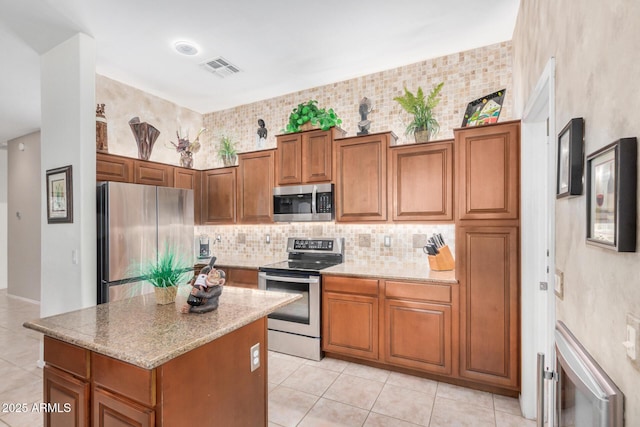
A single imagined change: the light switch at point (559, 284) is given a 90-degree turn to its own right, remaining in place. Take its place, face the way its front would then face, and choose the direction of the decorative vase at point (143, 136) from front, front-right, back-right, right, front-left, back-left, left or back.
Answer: front-left

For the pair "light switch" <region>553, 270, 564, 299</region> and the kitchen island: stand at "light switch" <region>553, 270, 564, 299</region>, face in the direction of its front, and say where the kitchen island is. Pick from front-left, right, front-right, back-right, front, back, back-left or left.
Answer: front

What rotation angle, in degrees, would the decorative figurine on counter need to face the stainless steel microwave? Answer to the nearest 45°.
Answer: approximately 180°

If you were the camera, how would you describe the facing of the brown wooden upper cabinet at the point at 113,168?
facing the viewer and to the right of the viewer

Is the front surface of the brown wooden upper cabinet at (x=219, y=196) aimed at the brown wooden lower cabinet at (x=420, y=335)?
no

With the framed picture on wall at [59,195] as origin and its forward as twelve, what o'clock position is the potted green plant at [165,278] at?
The potted green plant is roughly at 10 o'clock from the framed picture on wall.

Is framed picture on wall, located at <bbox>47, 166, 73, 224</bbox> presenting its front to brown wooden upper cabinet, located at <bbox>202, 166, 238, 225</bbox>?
no

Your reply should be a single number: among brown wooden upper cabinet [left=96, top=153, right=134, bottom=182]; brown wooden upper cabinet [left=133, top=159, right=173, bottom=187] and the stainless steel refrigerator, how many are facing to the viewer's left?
0

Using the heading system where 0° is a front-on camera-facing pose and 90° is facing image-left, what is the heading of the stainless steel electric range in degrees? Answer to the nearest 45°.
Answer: approximately 45°

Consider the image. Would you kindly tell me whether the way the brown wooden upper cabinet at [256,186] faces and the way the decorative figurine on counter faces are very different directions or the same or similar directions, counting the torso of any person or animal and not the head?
same or similar directions

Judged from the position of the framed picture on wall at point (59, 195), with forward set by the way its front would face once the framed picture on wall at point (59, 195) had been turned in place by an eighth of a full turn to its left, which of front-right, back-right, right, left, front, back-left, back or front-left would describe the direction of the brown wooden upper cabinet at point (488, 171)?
front-left

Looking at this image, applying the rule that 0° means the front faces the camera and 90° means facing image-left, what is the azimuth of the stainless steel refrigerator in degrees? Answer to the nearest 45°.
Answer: approximately 315°

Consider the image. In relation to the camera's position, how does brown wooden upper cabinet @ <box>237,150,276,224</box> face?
facing the viewer and to the left of the viewer

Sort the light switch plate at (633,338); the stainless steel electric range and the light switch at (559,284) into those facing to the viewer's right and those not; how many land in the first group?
0

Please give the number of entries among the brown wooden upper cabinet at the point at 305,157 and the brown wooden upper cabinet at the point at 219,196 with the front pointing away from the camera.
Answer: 0

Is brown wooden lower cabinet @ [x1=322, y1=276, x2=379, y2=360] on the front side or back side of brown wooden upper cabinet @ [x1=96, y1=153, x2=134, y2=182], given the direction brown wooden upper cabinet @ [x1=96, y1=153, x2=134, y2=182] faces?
on the front side
